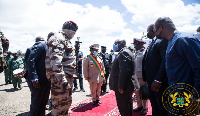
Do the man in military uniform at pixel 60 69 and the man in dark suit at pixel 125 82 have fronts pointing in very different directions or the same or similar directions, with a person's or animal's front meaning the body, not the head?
very different directions

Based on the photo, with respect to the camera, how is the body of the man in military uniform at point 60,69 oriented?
to the viewer's right

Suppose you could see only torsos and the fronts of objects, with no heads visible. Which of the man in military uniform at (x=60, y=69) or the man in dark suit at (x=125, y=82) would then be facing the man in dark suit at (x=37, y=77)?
the man in dark suit at (x=125, y=82)

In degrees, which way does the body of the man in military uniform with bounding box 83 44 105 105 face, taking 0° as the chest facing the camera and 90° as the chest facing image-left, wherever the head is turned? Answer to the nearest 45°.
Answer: approximately 315°

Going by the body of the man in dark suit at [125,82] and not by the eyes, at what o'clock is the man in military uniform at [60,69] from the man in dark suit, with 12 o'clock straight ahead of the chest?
The man in military uniform is roughly at 11 o'clock from the man in dark suit.

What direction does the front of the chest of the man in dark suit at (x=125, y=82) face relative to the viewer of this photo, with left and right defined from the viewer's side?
facing to the left of the viewer

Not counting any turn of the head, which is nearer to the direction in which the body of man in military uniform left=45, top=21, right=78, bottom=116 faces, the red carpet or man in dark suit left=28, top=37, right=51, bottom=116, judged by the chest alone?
the red carpet

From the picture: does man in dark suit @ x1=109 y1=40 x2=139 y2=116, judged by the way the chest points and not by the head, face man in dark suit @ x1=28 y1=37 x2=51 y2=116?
yes

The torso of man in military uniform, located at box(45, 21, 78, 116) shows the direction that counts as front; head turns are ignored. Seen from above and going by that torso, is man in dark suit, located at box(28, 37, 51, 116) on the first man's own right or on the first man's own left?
on the first man's own left
